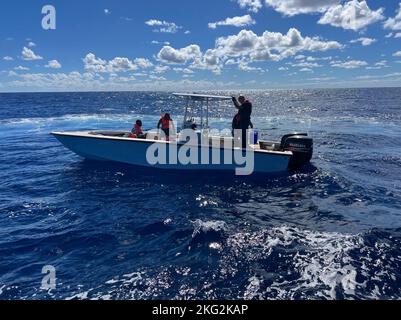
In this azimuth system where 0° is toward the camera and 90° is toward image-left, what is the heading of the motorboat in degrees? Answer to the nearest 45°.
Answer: approximately 90°

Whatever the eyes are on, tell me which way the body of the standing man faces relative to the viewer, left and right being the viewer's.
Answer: facing to the left of the viewer

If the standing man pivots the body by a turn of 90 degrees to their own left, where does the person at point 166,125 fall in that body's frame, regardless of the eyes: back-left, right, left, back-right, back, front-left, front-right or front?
right

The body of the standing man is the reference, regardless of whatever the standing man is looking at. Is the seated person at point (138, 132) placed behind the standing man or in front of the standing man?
in front
